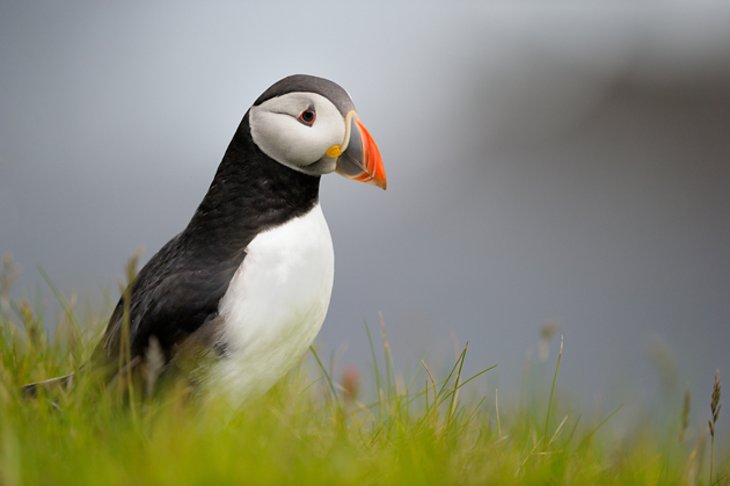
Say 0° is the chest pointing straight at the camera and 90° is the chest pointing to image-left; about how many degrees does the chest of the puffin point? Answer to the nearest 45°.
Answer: approximately 270°
